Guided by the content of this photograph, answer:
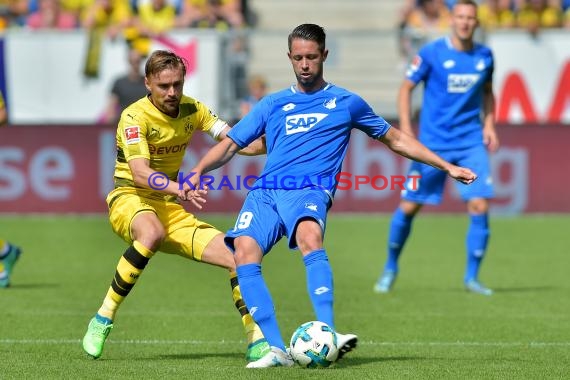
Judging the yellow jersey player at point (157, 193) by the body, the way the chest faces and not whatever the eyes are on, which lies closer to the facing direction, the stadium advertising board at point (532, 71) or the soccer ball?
the soccer ball

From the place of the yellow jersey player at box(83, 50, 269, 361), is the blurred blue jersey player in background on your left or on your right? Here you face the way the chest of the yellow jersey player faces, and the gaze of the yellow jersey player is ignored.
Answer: on your left

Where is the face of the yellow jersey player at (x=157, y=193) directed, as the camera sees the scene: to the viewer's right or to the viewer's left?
to the viewer's right

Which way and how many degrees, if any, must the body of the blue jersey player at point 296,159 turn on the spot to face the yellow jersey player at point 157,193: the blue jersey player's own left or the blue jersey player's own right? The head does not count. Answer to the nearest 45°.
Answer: approximately 90° to the blue jersey player's own right

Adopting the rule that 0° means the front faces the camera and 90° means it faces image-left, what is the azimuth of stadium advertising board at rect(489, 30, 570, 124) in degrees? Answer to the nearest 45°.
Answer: approximately 0°

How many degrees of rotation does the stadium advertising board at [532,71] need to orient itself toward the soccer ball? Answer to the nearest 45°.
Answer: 0° — it already faces it
